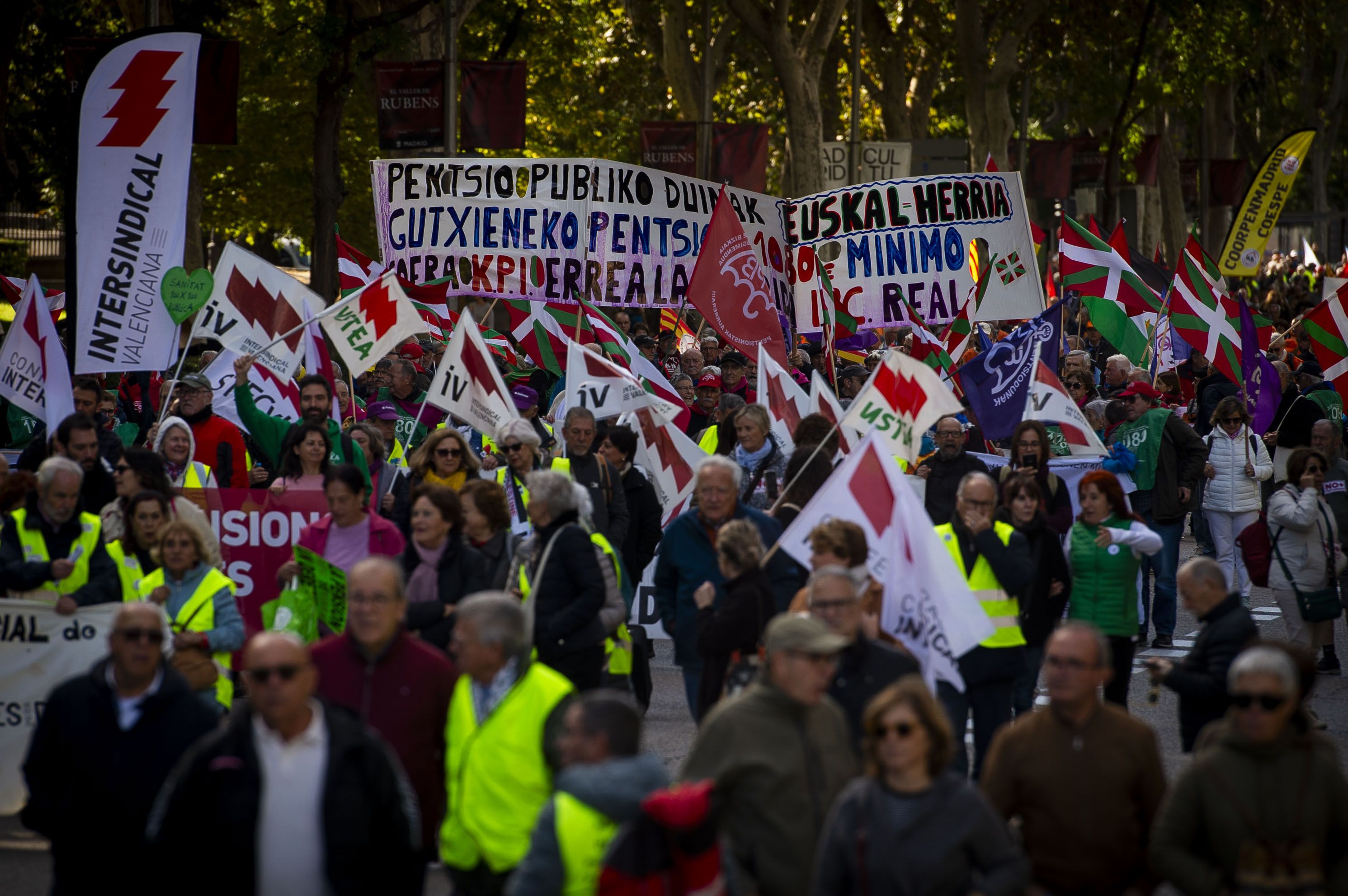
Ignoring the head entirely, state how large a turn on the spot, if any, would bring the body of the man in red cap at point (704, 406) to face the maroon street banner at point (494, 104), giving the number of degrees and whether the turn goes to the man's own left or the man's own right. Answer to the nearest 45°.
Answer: approximately 180°

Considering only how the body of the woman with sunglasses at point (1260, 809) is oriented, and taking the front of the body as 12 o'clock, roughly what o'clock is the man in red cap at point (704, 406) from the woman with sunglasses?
The man in red cap is roughly at 5 o'clock from the woman with sunglasses.

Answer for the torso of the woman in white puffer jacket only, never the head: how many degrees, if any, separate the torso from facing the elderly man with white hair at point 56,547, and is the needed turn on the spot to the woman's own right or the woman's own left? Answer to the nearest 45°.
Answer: approximately 45° to the woman's own right

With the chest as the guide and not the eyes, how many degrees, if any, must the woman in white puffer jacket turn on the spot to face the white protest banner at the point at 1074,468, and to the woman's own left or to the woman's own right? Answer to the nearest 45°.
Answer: approximately 45° to the woman's own right

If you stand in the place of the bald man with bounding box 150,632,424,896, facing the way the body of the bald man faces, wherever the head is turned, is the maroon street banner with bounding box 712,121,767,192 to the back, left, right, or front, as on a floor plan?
back

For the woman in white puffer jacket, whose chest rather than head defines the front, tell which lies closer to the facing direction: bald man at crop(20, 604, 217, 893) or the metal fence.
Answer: the bald man

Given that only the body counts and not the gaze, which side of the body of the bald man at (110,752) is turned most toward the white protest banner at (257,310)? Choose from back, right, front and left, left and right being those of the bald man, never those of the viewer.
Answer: back

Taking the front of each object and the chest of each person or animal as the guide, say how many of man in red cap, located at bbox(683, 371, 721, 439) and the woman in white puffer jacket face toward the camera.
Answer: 2

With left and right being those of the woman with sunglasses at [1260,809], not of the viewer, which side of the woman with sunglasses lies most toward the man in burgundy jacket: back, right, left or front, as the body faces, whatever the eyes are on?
right
